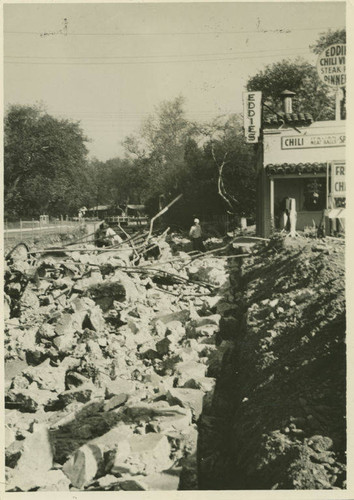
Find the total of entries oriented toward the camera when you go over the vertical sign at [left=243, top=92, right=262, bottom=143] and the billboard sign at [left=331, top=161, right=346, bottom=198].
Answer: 2

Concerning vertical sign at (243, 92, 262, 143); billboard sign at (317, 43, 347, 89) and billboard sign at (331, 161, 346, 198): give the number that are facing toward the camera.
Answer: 3

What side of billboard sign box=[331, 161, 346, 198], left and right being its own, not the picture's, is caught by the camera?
front

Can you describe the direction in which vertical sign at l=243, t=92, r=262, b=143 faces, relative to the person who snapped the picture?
facing the viewer

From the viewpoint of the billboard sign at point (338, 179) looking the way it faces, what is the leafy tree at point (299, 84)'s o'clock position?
The leafy tree is roughly at 6 o'clock from the billboard sign.

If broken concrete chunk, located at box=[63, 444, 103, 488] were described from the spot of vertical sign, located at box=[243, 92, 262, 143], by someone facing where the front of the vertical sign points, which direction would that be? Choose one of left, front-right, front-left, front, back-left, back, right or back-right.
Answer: front

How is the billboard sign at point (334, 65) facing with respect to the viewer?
toward the camera

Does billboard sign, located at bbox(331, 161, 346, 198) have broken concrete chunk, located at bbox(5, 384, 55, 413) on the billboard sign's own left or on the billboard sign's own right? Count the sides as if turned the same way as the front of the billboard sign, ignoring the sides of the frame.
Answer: on the billboard sign's own right

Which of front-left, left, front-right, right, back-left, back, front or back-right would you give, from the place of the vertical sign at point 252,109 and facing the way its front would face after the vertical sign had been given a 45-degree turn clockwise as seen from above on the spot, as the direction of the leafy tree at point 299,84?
back-right
